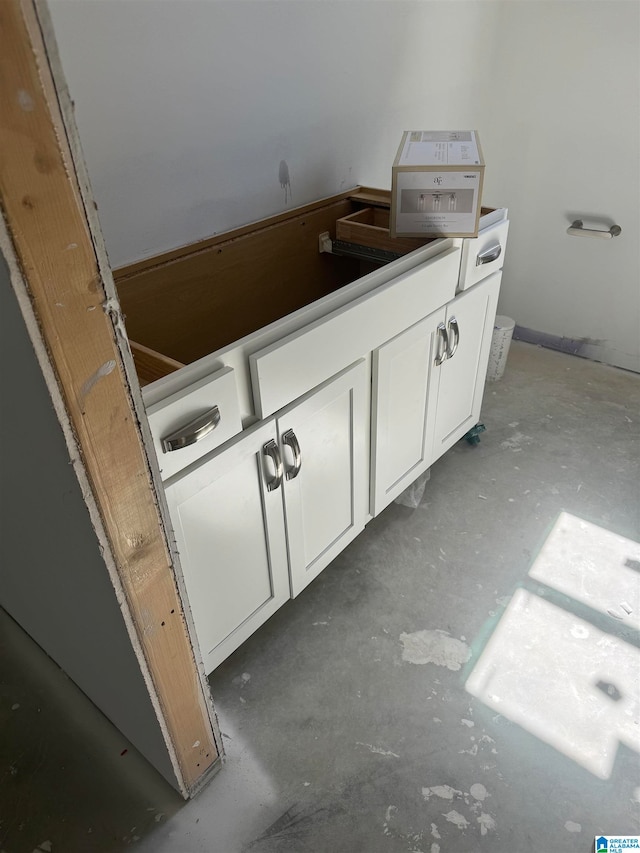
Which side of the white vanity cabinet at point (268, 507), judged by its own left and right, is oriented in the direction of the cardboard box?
left

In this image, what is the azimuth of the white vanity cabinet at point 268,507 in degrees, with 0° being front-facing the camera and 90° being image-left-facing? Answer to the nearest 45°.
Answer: approximately 315°

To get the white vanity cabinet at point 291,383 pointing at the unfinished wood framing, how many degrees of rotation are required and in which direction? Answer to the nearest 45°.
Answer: approximately 45° to its right

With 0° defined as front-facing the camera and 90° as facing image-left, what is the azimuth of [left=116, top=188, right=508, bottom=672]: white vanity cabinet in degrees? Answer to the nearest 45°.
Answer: approximately 315°
